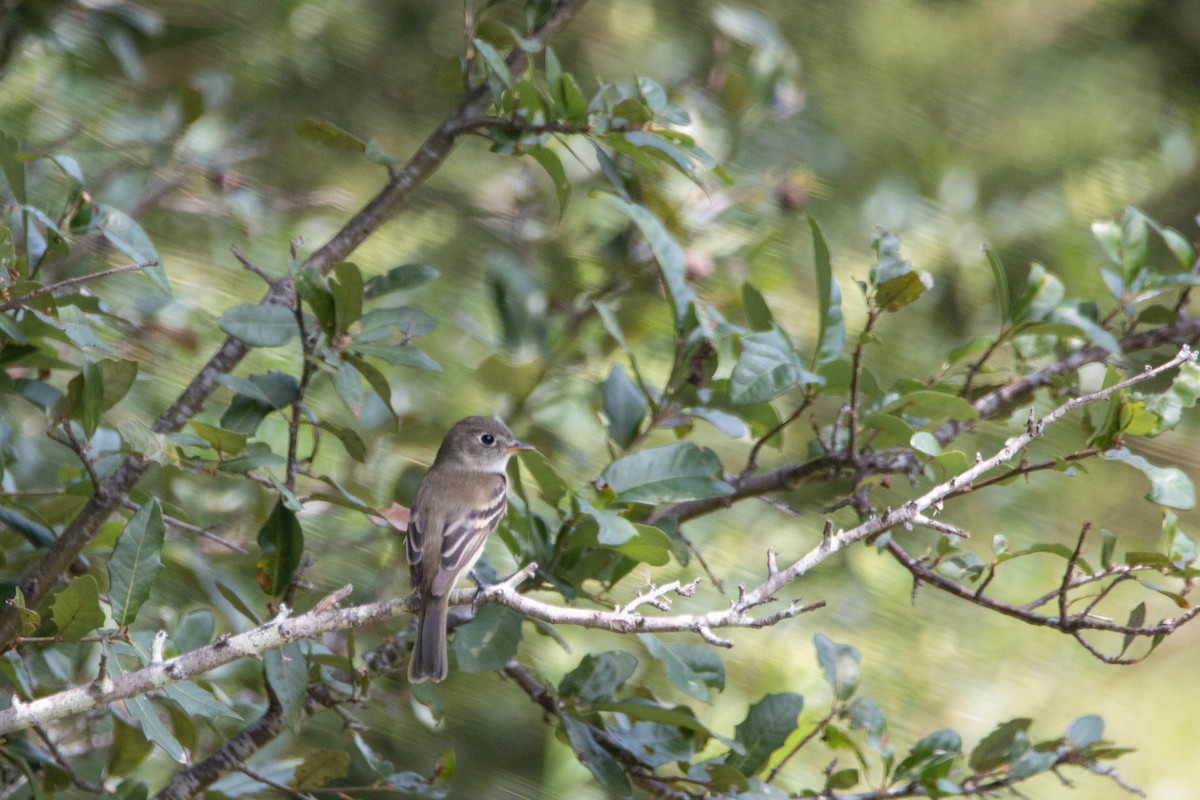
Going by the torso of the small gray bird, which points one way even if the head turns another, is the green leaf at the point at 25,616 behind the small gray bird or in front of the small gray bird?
behind

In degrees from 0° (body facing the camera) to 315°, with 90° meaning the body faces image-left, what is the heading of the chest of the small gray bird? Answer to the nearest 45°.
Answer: approximately 225°

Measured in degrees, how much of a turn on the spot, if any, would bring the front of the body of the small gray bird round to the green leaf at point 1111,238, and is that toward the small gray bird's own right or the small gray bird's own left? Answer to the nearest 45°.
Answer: approximately 45° to the small gray bird's own right

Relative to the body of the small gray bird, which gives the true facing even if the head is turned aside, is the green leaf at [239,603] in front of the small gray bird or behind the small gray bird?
behind
